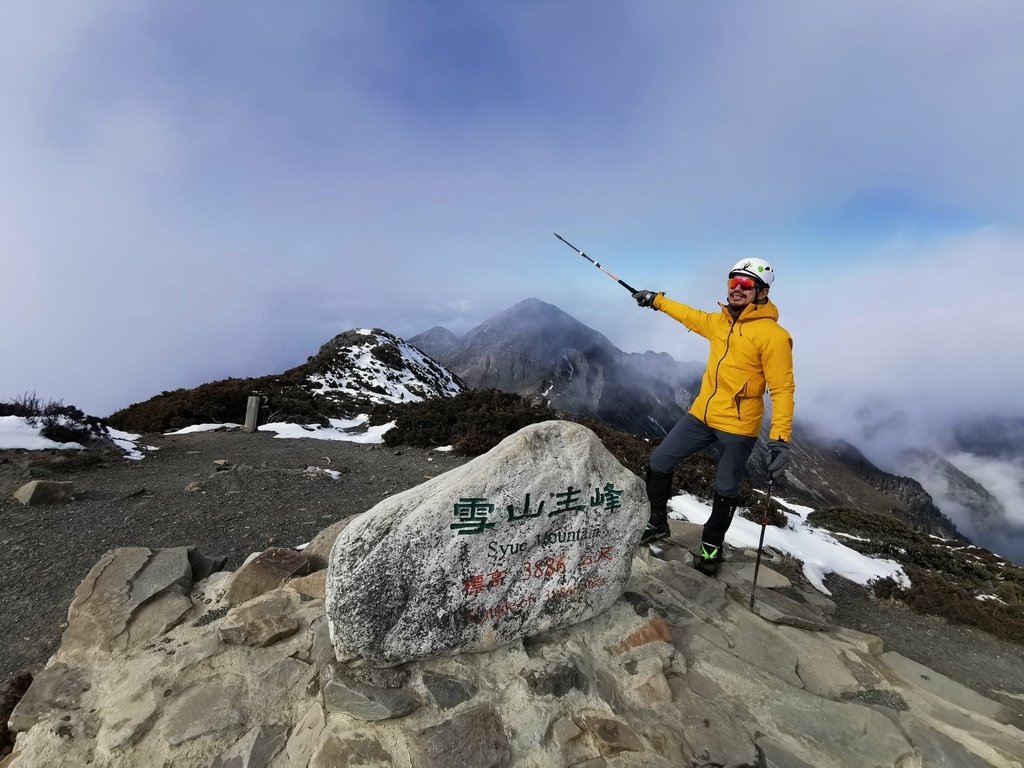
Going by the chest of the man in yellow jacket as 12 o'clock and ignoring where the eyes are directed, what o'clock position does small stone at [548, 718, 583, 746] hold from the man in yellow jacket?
The small stone is roughly at 11 o'clock from the man in yellow jacket.

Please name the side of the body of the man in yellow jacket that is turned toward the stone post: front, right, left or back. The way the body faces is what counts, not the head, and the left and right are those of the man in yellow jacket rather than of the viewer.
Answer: right

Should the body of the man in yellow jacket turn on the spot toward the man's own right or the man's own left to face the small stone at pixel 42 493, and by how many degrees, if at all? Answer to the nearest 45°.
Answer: approximately 45° to the man's own right

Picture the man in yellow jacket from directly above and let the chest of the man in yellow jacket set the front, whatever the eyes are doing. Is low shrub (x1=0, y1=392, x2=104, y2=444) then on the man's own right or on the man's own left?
on the man's own right

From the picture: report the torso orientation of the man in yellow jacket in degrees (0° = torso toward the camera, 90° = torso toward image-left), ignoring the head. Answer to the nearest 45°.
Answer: approximately 45°

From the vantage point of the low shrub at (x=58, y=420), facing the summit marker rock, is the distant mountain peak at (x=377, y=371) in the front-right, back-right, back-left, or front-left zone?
back-left

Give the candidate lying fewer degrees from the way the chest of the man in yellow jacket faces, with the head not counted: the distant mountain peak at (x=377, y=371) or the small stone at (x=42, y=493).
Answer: the small stone

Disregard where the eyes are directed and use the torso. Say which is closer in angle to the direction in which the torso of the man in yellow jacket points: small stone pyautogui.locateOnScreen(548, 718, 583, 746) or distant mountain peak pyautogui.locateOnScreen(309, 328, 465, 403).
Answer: the small stone

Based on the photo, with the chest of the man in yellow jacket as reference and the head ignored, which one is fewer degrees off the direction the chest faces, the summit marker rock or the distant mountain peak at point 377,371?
the summit marker rock

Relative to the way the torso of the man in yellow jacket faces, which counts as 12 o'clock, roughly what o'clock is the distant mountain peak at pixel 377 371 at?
The distant mountain peak is roughly at 3 o'clock from the man in yellow jacket.
